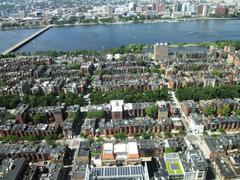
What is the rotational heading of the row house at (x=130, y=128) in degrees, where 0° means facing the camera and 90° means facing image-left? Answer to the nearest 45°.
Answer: approximately 0°

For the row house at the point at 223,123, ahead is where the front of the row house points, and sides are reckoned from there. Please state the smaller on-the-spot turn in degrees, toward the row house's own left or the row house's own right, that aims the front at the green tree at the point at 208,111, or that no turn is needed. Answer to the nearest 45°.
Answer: approximately 135° to the row house's own right

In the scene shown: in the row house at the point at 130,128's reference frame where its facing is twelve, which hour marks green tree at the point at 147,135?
The green tree is roughly at 10 o'clock from the row house.

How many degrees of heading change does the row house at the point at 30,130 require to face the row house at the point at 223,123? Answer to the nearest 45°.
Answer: approximately 45° to its left

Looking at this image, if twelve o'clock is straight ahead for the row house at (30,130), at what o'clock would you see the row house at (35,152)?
the row house at (35,152) is roughly at 12 o'clock from the row house at (30,130).

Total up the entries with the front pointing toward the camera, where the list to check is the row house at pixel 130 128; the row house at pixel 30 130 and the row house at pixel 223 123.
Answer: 3

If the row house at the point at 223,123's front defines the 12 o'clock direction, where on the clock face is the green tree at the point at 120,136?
The green tree is roughly at 2 o'clock from the row house.

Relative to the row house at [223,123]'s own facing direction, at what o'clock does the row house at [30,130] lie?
the row house at [30,130] is roughly at 2 o'clock from the row house at [223,123].

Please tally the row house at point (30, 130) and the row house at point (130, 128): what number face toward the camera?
2

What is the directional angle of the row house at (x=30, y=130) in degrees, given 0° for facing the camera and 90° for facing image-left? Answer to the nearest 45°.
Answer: approximately 0°
